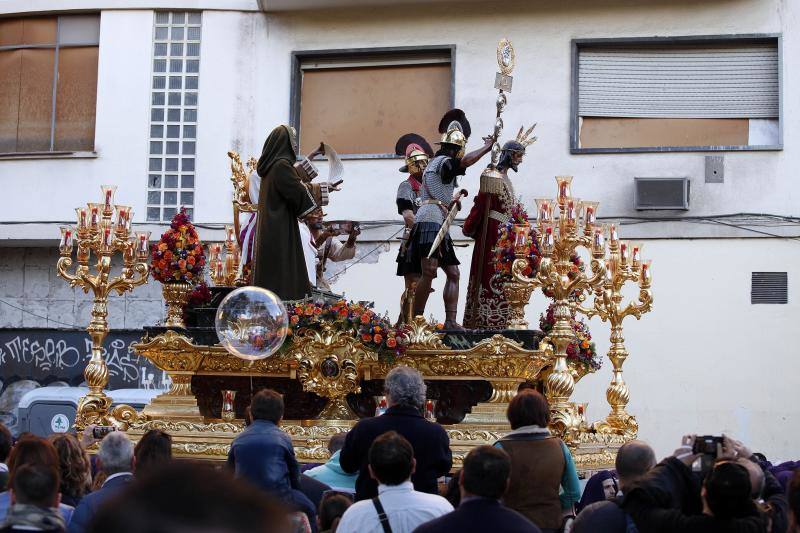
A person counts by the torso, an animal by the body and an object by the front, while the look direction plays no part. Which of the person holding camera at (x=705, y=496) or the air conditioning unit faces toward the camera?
the air conditioning unit

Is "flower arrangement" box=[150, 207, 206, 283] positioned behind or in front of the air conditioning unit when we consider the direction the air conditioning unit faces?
in front

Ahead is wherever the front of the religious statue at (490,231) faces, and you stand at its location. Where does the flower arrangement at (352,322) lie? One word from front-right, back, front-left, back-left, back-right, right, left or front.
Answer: back-right

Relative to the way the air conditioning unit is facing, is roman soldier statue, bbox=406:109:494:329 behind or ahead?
ahead

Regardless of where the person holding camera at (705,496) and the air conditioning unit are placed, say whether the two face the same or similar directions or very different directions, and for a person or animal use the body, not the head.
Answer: very different directions

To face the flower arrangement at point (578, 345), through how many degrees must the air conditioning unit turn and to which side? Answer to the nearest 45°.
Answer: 0° — it already faces it

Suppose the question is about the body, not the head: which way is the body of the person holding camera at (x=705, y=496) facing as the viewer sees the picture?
away from the camera

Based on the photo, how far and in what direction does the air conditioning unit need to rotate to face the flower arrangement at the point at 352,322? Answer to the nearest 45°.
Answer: approximately 45° to its right

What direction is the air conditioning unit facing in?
toward the camera

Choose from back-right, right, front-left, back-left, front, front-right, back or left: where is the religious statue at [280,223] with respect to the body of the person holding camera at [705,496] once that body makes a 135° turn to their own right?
back
